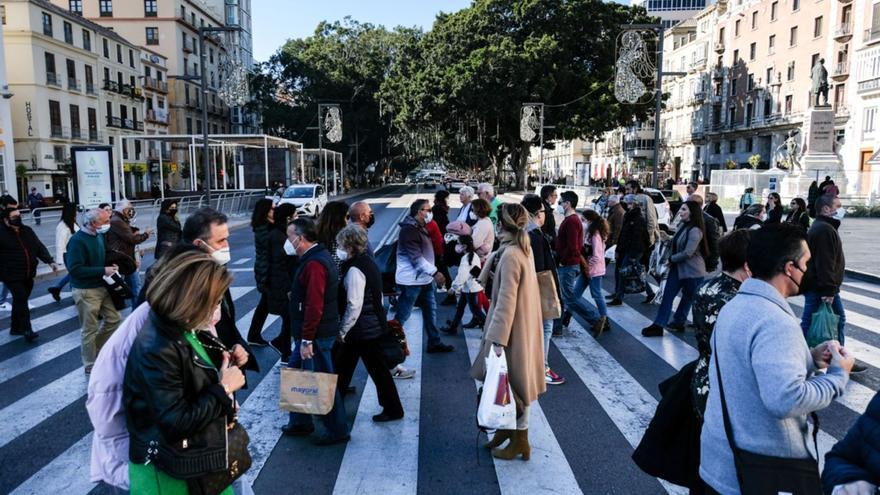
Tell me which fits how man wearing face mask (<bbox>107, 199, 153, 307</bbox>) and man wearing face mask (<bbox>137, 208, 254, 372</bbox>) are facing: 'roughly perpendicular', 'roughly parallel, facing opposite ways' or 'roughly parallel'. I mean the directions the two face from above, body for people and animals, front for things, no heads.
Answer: roughly parallel

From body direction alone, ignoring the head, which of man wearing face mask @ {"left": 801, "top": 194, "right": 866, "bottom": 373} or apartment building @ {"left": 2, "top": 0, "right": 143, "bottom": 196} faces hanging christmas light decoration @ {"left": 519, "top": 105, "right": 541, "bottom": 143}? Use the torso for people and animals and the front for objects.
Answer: the apartment building

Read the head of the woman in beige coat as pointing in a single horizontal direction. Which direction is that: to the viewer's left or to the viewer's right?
to the viewer's left

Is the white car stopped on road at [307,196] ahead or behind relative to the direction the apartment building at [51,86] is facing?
ahead
